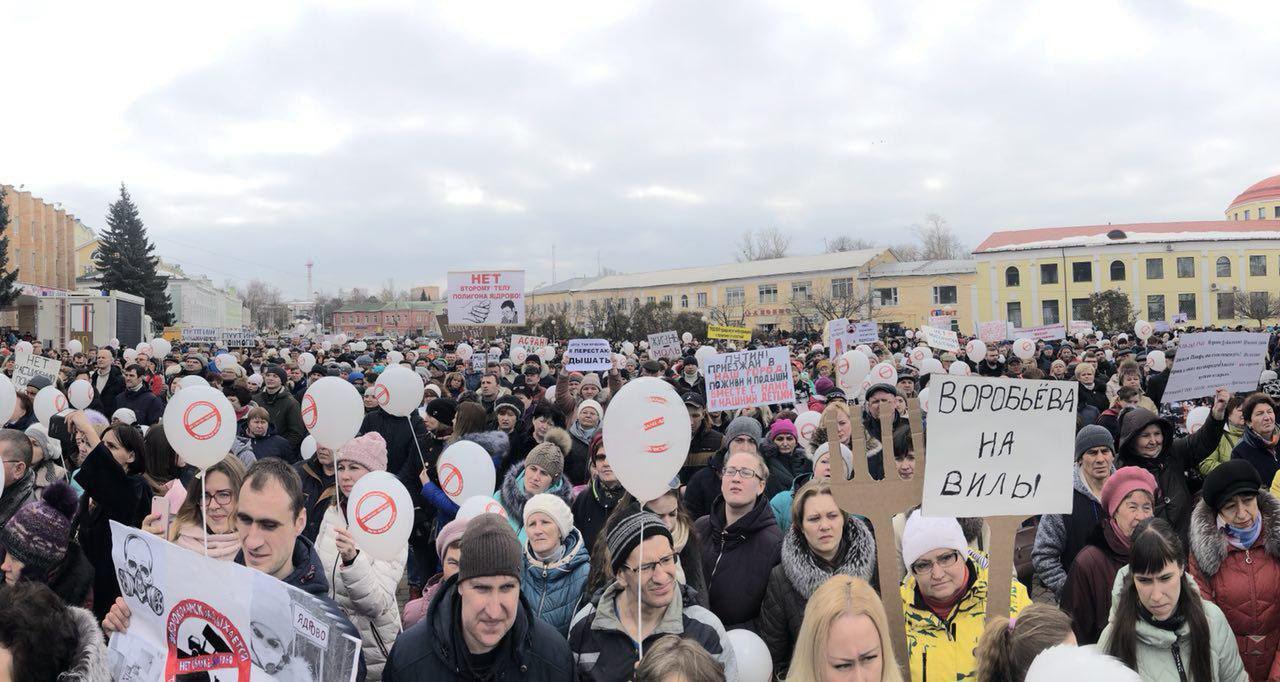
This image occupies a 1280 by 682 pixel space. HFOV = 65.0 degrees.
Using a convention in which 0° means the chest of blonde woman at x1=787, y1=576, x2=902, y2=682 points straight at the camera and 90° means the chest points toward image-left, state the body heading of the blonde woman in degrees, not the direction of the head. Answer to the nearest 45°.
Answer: approximately 315°

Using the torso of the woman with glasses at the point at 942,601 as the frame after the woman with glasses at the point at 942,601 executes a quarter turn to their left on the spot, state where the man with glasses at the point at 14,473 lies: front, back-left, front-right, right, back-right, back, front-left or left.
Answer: back

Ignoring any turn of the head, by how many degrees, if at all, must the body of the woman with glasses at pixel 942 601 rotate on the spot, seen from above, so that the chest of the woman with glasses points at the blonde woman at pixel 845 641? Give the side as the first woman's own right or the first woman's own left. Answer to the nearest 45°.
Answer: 0° — they already face them

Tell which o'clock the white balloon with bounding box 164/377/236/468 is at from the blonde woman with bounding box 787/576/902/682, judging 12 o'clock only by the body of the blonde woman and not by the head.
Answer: The white balloon is roughly at 5 o'clock from the blonde woman.

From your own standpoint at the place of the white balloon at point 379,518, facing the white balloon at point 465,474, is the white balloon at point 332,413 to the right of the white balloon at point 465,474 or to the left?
left

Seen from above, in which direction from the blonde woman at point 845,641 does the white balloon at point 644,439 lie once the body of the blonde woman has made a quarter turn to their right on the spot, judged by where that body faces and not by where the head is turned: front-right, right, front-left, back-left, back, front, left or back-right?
right

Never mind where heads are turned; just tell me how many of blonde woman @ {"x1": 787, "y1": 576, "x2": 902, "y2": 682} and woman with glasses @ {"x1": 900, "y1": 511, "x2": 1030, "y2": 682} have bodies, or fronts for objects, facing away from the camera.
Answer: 0

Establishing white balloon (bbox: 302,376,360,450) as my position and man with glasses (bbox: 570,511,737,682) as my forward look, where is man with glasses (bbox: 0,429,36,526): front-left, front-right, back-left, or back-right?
back-right

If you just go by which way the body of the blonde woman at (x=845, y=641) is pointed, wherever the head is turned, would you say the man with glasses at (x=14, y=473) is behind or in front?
behind

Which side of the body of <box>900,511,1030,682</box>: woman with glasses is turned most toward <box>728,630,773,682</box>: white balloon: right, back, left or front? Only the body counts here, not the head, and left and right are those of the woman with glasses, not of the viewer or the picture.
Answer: right
